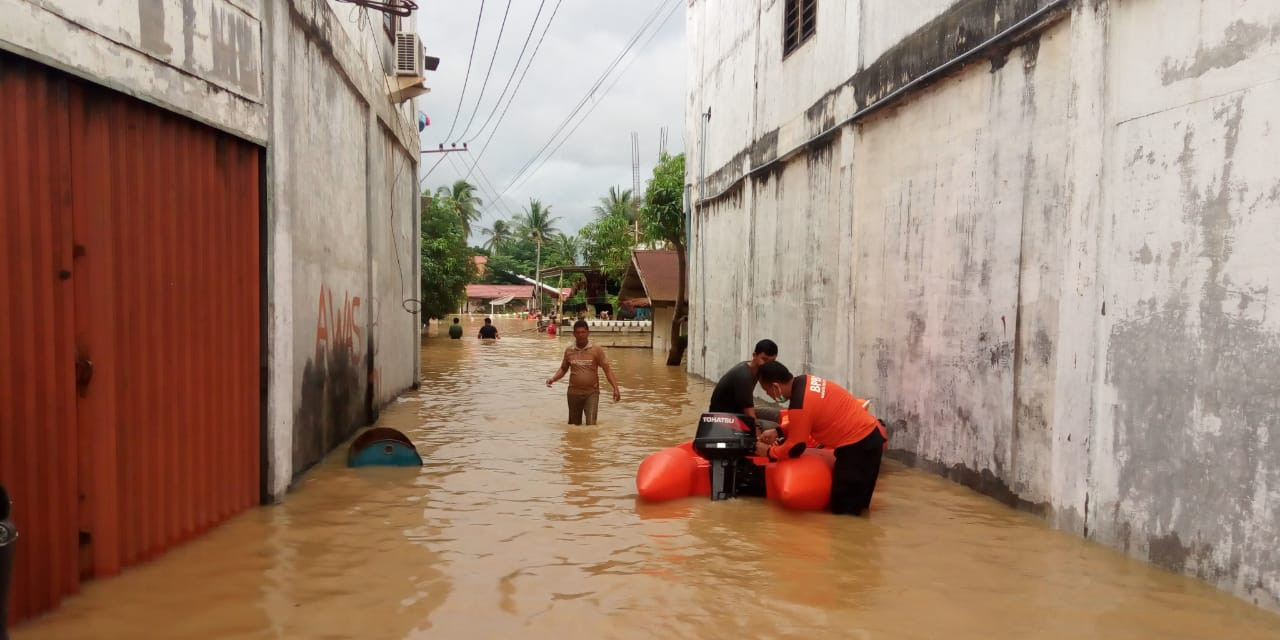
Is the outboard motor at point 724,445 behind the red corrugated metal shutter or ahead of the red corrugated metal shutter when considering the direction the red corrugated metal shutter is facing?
ahead

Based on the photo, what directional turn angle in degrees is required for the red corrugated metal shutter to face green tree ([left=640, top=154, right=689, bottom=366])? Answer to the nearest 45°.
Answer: approximately 90° to its left

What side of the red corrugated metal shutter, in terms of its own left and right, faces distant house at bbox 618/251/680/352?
left

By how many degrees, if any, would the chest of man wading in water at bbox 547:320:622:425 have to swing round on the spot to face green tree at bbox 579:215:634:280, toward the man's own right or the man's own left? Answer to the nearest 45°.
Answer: approximately 180°

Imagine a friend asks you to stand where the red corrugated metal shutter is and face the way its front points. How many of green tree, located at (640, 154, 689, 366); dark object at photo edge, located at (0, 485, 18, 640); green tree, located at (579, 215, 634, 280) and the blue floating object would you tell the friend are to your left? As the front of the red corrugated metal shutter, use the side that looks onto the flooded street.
3

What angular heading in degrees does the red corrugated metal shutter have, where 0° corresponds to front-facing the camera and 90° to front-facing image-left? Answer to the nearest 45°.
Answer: approximately 315°

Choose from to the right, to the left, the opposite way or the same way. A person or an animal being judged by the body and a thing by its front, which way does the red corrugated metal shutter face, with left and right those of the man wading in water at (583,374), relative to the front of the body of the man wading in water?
to the left

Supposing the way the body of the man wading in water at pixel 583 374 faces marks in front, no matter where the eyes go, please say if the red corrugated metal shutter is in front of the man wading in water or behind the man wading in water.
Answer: in front

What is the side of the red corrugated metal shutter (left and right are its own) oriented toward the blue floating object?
left

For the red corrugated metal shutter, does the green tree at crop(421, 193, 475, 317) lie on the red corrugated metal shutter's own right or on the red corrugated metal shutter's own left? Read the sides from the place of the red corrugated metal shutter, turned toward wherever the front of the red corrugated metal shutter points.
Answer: on the red corrugated metal shutter's own left

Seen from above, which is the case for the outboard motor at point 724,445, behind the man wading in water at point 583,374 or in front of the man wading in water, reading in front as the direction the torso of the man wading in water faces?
in front

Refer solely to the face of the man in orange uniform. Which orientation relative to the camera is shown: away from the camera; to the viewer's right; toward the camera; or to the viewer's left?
to the viewer's left

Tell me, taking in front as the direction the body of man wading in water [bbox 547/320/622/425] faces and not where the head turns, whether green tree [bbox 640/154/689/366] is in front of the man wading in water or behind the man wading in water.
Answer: behind
